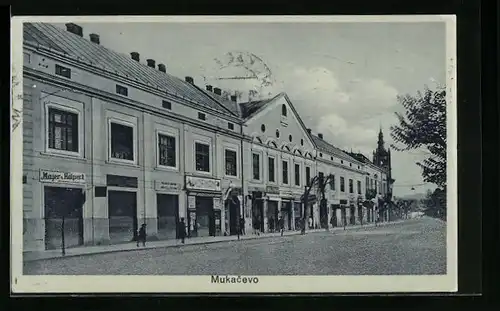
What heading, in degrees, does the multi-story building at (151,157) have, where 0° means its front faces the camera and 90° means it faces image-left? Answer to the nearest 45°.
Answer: approximately 315°

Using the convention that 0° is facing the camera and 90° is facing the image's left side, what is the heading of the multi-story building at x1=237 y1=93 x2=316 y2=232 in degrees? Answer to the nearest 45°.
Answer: approximately 315°
